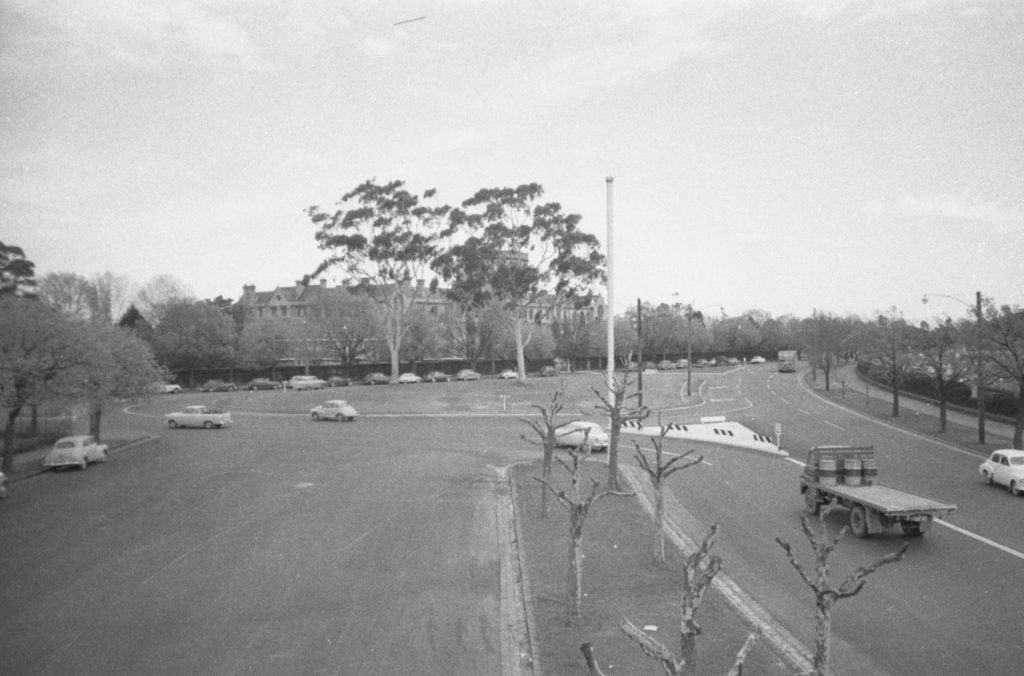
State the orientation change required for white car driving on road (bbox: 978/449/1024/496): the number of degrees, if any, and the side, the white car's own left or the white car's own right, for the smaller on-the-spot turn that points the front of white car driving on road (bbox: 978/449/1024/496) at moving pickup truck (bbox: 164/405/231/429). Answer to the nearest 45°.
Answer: approximately 135° to the white car's own right

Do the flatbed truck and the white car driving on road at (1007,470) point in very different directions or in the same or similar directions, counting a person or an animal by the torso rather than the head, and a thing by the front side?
very different directions

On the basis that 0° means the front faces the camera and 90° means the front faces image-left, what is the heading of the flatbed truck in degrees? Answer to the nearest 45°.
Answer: approximately 135°

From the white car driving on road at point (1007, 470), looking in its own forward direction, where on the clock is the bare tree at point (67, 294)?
The bare tree is roughly at 4 o'clock from the white car driving on road.

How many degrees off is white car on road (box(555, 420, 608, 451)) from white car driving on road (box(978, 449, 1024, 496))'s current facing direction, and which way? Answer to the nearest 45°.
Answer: approximately 135° to its right

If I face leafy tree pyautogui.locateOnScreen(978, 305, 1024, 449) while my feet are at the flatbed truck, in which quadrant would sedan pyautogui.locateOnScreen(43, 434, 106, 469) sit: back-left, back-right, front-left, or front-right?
back-left

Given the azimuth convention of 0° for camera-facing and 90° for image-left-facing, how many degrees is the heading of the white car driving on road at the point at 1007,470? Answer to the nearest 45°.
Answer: approximately 315°
